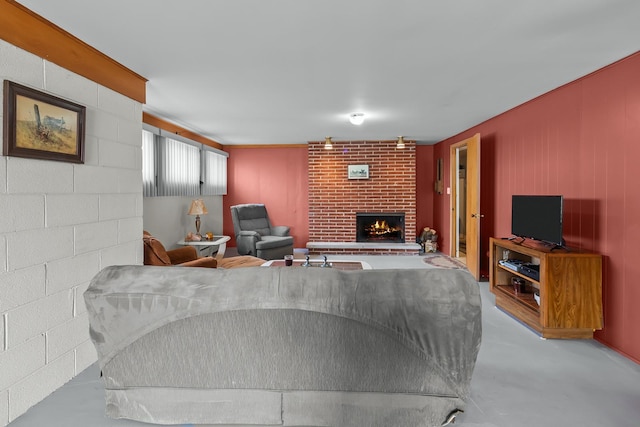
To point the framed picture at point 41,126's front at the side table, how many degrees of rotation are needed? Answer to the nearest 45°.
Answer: approximately 90° to its left

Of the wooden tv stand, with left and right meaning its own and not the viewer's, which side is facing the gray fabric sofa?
front

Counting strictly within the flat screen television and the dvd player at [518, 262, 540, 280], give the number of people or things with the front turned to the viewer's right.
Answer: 0

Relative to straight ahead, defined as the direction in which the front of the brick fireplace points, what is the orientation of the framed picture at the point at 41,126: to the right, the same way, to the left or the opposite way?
to the left

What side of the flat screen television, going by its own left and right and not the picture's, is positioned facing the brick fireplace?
right

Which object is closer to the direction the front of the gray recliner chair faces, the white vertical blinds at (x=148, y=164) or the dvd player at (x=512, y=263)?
the dvd player

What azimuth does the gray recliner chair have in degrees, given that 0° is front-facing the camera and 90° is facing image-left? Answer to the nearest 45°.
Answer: approximately 315°

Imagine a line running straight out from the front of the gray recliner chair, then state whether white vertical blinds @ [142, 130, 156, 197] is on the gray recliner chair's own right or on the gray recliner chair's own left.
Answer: on the gray recliner chair's own right

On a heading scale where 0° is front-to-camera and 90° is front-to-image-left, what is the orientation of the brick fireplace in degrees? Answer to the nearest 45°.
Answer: approximately 0°

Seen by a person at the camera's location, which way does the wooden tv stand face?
facing the viewer and to the left of the viewer

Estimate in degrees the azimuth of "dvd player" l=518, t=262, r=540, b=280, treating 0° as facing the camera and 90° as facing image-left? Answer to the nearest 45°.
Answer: approximately 45°
